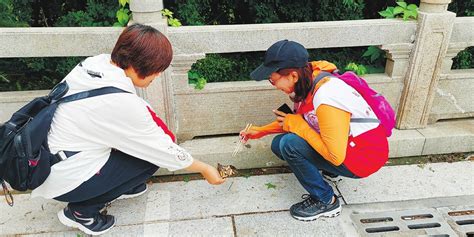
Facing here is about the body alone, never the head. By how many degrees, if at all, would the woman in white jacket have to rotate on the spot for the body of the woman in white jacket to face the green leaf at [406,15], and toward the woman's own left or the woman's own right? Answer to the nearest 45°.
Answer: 0° — they already face it

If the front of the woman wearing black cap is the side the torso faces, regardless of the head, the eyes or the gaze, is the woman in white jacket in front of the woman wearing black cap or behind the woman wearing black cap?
in front

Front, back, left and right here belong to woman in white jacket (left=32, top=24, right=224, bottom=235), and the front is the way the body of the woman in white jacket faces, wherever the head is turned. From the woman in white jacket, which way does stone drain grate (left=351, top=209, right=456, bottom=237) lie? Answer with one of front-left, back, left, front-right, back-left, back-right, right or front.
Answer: front

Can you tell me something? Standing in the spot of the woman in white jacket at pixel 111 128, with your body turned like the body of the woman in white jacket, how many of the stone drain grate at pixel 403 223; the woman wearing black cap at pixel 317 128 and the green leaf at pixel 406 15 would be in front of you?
3

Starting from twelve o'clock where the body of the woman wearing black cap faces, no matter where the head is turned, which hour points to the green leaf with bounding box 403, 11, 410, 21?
The green leaf is roughly at 4 o'clock from the woman wearing black cap.

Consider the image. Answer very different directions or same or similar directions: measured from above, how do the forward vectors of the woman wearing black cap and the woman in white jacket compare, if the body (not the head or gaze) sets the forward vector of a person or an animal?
very different directions

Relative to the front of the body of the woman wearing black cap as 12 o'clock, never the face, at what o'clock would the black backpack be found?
The black backpack is roughly at 11 o'clock from the woman wearing black cap.

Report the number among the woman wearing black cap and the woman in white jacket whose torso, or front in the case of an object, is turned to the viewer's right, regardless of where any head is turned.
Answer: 1

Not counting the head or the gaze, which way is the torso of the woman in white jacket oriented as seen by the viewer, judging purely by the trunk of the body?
to the viewer's right

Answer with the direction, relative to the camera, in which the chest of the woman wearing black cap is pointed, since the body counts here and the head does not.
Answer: to the viewer's left

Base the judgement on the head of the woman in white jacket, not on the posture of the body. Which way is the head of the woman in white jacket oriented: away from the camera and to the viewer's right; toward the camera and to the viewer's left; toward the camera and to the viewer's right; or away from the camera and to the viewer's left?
away from the camera and to the viewer's right
